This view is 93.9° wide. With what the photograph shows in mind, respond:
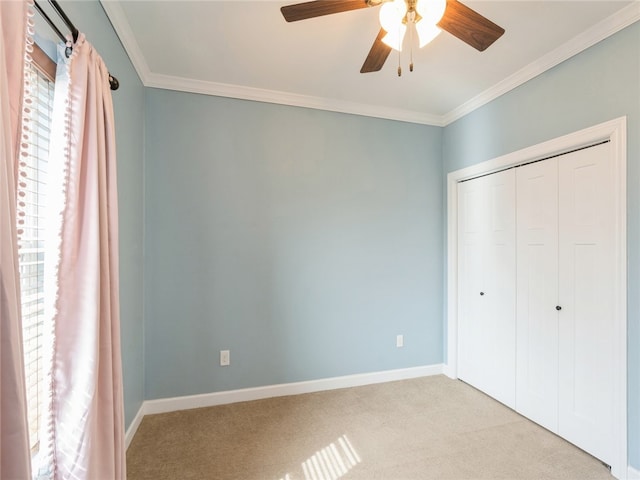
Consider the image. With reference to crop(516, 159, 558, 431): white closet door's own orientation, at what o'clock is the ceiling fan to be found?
The ceiling fan is roughly at 11 o'clock from the white closet door.

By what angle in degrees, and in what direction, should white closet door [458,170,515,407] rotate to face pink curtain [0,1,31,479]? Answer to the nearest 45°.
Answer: approximately 45° to its left

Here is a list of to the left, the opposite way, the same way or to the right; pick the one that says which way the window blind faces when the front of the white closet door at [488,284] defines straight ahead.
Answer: the opposite way

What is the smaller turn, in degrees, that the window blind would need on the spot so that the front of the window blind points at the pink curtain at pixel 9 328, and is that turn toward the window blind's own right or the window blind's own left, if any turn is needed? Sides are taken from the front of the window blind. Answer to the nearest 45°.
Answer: approximately 45° to the window blind's own right

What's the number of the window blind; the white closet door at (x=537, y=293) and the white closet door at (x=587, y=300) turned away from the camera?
0

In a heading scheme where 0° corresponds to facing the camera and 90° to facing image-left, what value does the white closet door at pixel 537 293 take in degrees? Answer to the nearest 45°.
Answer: approximately 45°

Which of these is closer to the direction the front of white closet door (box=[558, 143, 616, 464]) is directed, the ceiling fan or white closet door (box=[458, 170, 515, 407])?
the ceiling fan

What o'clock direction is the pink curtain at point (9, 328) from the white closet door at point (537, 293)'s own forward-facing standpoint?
The pink curtain is roughly at 11 o'clock from the white closet door.

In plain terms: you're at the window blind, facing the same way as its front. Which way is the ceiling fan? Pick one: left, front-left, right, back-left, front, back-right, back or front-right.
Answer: front

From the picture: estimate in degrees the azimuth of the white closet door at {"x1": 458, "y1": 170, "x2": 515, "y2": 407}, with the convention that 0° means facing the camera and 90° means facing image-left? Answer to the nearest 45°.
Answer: approximately 45°

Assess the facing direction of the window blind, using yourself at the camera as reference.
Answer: facing the viewer and to the right of the viewer

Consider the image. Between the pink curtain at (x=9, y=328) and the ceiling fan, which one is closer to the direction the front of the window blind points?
the ceiling fan

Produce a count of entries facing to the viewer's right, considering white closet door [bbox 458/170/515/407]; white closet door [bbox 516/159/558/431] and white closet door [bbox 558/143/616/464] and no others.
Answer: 0

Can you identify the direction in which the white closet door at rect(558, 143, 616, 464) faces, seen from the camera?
facing the viewer and to the left of the viewer

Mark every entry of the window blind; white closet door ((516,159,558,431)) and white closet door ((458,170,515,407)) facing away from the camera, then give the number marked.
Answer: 0

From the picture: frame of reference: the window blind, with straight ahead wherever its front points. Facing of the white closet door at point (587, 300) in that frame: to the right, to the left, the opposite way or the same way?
the opposite way

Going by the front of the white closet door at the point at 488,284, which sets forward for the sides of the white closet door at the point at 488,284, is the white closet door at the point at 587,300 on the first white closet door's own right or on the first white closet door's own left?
on the first white closet door's own left
